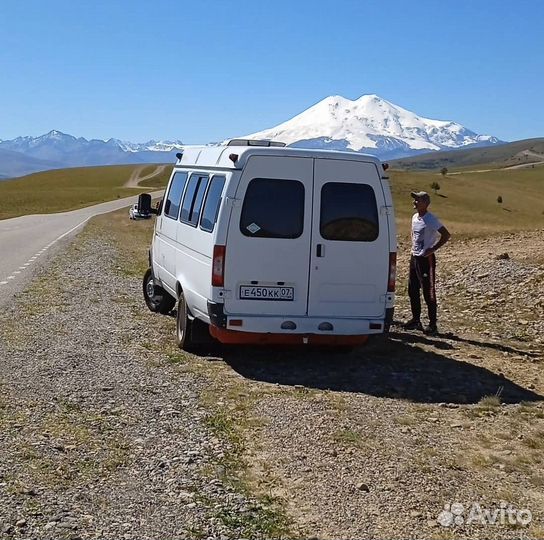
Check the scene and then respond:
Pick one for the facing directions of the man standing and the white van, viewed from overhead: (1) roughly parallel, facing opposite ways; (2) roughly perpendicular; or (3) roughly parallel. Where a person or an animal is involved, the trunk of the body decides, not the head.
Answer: roughly perpendicular

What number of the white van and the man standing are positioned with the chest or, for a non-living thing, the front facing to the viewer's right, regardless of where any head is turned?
0

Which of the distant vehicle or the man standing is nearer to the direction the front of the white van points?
the distant vehicle

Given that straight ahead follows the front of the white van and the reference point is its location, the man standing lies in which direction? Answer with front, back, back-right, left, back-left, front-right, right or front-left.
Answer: right

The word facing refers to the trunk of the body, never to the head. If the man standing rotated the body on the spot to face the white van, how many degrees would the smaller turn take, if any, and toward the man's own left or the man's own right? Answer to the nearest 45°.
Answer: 0° — they already face it

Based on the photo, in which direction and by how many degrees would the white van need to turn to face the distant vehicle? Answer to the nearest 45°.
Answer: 0° — it already faces it

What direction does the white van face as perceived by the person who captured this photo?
facing away from the viewer and to the left of the viewer
